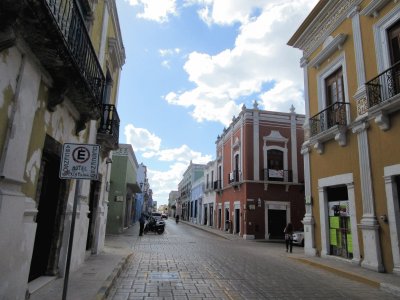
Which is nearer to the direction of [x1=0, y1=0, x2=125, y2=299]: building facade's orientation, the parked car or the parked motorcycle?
the parked car

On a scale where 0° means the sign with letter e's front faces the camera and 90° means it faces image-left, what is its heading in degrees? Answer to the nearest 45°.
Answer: approximately 0°

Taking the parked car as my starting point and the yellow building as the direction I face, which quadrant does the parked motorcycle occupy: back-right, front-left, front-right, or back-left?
back-right

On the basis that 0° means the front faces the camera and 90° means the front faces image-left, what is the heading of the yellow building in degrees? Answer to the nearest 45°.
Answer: approximately 45°

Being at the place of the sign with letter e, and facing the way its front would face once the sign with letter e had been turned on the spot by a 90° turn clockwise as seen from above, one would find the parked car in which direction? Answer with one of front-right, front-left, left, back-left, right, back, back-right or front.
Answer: back-right

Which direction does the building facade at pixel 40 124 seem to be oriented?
to the viewer's right

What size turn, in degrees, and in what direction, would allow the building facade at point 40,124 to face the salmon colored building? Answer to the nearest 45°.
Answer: approximately 45° to its left

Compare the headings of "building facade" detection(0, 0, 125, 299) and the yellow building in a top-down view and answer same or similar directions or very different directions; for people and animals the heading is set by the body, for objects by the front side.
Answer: very different directions
